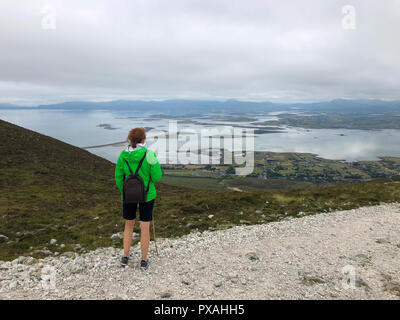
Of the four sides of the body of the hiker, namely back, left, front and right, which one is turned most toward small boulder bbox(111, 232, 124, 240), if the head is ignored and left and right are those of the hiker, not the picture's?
front

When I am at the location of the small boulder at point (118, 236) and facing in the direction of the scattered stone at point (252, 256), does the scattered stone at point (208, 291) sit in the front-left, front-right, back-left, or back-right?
front-right

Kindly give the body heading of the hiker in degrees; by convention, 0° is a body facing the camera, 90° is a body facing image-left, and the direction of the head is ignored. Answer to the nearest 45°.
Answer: approximately 180°

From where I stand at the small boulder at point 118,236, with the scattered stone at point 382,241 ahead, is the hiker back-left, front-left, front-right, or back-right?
front-right
